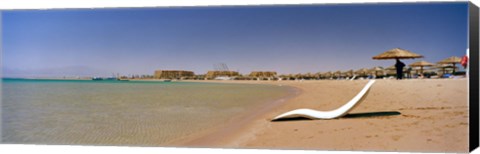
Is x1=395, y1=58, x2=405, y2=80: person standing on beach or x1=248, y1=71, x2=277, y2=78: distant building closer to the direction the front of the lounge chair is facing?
the distant building

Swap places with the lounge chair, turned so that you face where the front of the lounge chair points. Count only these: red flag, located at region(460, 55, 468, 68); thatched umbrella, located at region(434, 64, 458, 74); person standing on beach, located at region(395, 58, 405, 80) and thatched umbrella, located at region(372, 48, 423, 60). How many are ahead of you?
0

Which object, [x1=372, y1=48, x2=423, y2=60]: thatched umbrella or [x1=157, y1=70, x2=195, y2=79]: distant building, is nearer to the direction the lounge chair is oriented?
the distant building

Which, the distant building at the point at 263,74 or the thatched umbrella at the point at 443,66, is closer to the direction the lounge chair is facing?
the distant building

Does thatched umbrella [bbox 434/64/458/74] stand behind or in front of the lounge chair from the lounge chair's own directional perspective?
behind

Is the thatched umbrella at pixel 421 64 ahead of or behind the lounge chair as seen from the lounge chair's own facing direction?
behind

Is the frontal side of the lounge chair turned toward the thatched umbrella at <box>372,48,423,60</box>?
no

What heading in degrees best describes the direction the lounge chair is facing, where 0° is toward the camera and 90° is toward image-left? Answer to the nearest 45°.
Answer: approximately 90°

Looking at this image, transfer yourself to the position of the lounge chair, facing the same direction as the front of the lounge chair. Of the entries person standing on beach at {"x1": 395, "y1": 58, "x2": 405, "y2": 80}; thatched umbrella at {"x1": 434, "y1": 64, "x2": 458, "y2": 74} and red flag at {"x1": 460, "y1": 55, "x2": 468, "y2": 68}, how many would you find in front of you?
0

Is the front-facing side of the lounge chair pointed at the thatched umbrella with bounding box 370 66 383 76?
no

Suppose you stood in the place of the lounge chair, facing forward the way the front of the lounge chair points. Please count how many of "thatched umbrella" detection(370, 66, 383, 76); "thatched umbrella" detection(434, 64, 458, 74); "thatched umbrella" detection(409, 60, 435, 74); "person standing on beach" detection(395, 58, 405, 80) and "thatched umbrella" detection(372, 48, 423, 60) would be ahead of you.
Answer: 0

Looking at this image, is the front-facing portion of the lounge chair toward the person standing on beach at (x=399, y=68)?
no
